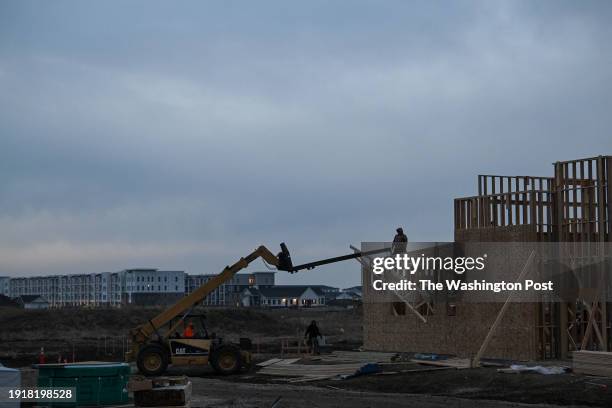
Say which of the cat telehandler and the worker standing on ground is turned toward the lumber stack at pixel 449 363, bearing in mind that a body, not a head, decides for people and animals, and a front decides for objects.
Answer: the cat telehandler

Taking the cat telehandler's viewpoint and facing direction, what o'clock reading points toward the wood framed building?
The wood framed building is roughly at 12 o'clock from the cat telehandler.

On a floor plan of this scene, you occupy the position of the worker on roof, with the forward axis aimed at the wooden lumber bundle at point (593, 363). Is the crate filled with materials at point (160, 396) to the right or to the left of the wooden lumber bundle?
right

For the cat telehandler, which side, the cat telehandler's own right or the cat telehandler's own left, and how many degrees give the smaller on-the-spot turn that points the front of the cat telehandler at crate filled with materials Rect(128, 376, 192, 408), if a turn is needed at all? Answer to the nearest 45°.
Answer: approximately 90° to the cat telehandler's own right

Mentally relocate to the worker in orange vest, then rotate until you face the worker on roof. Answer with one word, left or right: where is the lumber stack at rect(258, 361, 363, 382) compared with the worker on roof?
right

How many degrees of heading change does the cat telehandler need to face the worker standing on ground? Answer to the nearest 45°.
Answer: approximately 45° to its left

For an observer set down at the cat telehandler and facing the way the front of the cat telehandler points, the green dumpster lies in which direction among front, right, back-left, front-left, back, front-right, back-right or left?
right

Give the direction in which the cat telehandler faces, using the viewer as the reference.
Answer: facing to the right of the viewer
